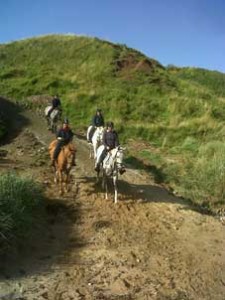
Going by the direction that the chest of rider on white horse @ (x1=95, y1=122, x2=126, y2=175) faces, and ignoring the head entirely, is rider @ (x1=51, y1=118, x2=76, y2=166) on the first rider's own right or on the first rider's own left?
on the first rider's own right

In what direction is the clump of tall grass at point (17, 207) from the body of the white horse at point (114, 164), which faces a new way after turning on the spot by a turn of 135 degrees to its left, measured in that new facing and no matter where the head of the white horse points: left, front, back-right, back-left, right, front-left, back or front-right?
back-left

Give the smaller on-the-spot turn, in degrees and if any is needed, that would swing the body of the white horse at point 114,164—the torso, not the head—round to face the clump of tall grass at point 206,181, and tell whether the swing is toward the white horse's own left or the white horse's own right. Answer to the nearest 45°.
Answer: approximately 90° to the white horse's own left

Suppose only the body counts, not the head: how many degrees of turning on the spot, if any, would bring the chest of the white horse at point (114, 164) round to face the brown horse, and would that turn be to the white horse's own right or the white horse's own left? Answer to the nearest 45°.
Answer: approximately 135° to the white horse's own right

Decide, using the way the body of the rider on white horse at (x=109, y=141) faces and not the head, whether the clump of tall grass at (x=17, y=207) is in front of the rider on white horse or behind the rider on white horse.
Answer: in front

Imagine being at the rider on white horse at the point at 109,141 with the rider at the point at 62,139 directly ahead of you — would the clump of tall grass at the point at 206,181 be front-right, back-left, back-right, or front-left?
back-right

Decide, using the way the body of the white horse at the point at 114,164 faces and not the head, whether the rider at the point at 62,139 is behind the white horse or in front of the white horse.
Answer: behind

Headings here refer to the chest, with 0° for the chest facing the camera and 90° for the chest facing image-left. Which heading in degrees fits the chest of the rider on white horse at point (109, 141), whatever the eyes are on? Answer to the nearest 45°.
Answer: approximately 0°

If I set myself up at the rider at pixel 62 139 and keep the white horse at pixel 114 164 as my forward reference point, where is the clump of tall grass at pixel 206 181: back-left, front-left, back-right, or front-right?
front-left

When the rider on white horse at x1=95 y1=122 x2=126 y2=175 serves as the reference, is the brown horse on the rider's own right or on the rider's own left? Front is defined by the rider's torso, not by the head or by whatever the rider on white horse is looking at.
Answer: on the rider's own right

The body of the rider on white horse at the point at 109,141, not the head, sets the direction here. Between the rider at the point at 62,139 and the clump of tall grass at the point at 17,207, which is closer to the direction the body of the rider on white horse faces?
the clump of tall grass
